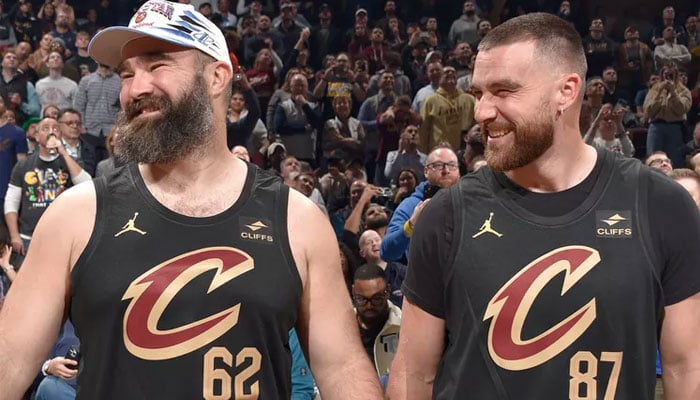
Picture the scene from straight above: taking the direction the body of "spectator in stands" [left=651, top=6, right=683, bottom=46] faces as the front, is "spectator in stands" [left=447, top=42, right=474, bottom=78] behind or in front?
in front

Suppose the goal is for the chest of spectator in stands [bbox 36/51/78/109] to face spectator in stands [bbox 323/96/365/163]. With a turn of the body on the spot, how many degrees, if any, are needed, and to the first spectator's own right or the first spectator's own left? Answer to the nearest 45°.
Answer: approximately 45° to the first spectator's own left

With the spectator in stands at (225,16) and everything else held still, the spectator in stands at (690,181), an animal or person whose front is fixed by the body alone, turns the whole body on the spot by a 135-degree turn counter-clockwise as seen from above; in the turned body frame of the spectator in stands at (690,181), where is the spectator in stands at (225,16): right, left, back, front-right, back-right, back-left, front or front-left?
left

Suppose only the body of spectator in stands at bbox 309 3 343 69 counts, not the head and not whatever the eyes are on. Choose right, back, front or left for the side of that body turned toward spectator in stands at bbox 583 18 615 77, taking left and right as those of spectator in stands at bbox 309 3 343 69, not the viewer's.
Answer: left

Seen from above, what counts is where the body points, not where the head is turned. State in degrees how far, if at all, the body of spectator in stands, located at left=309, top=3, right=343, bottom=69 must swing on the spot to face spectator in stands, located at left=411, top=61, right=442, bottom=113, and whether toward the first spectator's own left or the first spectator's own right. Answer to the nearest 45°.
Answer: approximately 45° to the first spectator's own left

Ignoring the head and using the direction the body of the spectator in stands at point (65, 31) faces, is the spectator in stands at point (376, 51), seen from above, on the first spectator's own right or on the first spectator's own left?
on the first spectator's own left

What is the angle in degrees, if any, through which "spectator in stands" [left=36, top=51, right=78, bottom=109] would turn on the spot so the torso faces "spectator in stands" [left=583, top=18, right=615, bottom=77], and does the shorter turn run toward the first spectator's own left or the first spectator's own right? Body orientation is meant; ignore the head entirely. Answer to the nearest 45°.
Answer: approximately 90° to the first spectator's own left

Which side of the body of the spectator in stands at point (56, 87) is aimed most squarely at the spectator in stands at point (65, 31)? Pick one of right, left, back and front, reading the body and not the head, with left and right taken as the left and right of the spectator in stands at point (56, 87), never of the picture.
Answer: back

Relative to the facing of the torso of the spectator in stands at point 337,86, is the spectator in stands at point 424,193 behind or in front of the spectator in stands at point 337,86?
in front

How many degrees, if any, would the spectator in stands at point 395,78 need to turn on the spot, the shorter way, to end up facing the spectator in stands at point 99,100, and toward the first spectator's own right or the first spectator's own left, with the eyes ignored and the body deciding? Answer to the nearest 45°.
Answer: approximately 45° to the first spectator's own right
